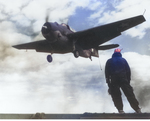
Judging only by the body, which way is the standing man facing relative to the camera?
away from the camera

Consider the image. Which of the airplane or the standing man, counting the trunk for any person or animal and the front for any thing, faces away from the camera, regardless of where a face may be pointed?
the standing man

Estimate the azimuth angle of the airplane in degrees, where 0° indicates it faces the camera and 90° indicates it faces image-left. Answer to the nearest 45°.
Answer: approximately 45°

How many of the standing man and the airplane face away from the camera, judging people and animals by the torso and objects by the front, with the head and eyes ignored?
1

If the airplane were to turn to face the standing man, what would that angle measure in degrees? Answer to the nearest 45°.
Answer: approximately 45° to its left

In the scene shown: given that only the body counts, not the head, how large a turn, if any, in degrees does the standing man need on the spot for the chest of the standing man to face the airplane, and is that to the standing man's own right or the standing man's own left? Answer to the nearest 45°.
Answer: approximately 45° to the standing man's own left
